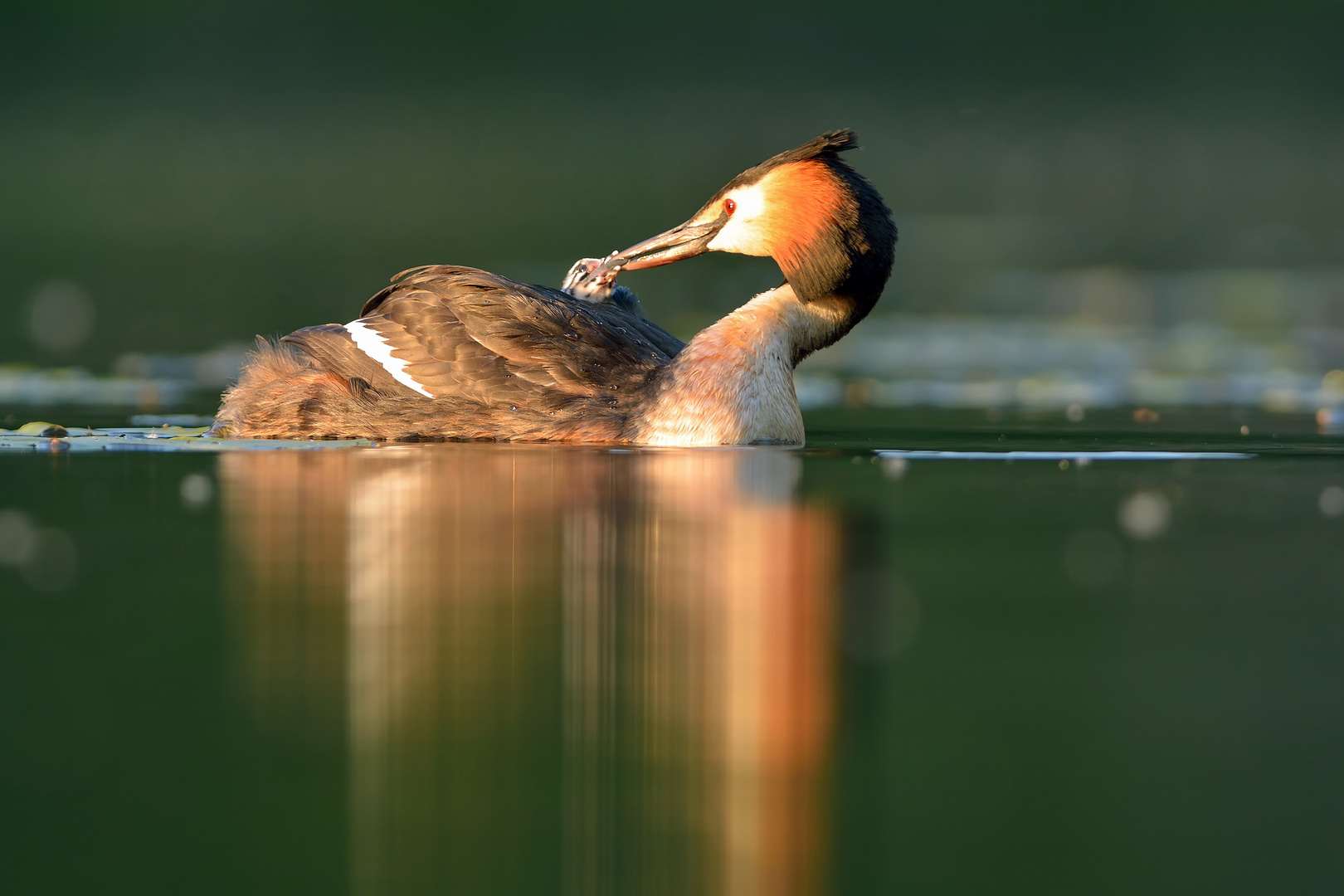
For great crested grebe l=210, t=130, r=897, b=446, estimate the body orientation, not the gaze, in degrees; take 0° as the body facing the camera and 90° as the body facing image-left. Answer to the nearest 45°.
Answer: approximately 270°
